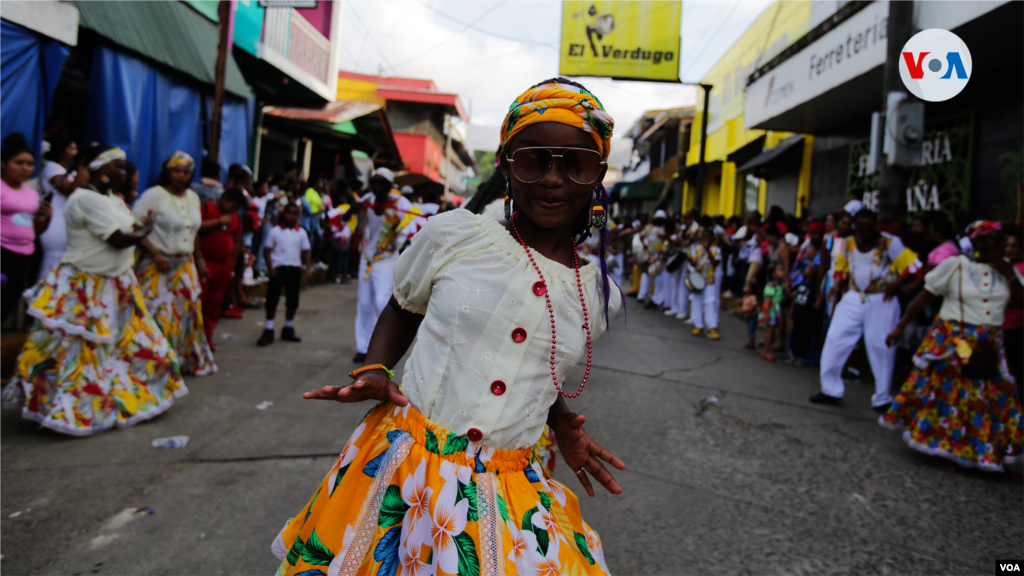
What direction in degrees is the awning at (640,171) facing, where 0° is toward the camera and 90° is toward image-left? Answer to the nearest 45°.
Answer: approximately 45°

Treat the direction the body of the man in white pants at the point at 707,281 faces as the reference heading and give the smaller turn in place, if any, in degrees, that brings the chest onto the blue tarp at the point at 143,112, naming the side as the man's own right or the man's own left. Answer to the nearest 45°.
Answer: approximately 45° to the man's own right

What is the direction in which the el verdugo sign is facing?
toward the camera

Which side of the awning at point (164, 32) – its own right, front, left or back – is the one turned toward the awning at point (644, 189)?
left

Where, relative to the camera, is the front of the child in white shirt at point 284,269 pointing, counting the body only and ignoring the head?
toward the camera

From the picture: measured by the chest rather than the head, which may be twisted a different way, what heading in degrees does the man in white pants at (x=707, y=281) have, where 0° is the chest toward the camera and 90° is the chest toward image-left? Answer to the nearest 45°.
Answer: approximately 0°

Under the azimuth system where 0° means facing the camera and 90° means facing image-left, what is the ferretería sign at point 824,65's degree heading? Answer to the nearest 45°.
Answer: approximately 45°

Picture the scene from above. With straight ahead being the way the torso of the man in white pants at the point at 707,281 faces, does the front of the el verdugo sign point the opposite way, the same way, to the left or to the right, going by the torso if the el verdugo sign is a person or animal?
the same way

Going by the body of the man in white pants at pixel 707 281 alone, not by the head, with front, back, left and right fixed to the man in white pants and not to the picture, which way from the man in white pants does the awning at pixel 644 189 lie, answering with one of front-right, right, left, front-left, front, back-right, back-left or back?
back

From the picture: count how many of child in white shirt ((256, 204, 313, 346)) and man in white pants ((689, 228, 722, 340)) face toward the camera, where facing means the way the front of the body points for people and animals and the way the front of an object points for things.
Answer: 2

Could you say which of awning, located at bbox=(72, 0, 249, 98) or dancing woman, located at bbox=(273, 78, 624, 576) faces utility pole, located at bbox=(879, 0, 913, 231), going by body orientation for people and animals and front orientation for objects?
the awning

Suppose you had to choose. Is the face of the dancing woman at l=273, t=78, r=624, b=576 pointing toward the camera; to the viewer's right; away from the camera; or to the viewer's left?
toward the camera

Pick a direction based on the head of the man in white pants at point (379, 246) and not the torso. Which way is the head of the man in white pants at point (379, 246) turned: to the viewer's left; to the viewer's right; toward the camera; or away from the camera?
toward the camera

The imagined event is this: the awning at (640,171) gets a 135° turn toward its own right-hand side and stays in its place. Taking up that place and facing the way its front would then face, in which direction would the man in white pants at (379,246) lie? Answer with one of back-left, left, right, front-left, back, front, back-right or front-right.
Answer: back

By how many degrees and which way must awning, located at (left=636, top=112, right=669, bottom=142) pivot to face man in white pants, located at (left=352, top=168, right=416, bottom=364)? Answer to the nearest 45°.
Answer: approximately 45° to its left

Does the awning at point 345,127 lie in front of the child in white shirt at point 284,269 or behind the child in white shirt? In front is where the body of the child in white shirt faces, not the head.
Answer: behind
